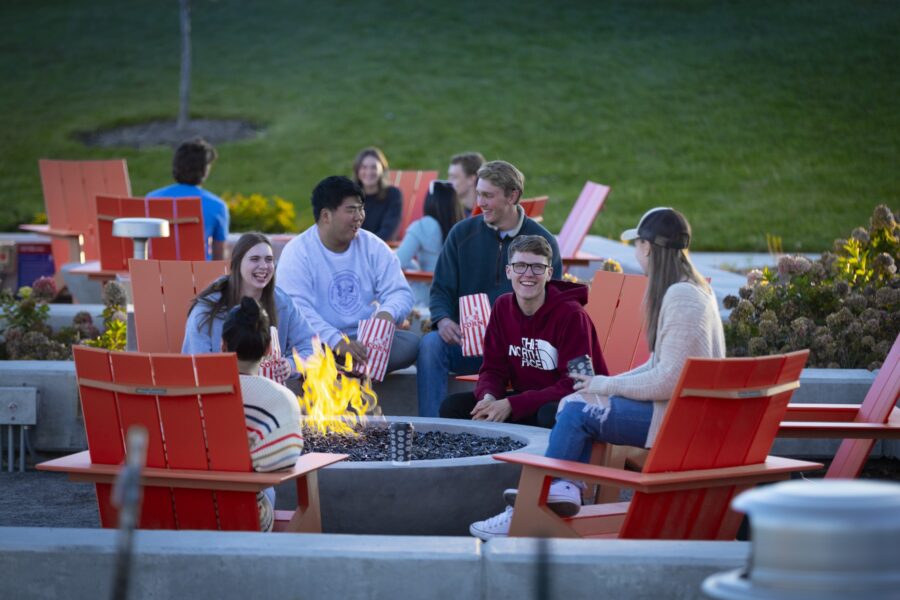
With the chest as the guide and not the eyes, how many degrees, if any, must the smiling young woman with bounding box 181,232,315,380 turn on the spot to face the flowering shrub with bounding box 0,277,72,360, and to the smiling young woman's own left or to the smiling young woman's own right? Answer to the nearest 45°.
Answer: approximately 180°

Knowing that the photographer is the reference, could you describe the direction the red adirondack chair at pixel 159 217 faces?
facing away from the viewer

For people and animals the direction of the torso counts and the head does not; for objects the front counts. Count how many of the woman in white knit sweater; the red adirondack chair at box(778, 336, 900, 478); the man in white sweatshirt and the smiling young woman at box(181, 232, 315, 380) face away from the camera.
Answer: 0

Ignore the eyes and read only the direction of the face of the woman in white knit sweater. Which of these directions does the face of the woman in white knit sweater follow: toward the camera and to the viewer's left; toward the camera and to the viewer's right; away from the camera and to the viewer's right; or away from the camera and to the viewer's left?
away from the camera and to the viewer's left

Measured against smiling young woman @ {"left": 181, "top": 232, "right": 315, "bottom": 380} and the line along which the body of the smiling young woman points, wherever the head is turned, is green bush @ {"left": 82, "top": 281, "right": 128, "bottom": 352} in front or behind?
behind

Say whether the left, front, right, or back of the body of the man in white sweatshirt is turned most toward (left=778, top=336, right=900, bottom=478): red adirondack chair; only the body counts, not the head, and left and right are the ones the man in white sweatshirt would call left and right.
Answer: front

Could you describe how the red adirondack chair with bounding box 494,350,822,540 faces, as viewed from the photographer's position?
facing away from the viewer and to the left of the viewer

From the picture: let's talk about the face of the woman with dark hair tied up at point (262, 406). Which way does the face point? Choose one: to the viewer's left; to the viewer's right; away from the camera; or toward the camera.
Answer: away from the camera

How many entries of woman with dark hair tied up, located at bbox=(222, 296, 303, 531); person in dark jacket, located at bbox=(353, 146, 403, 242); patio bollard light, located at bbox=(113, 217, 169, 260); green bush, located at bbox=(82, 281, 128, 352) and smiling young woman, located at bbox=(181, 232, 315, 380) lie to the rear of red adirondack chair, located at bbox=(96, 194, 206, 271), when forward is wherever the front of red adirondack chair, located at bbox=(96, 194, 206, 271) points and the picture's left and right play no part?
4

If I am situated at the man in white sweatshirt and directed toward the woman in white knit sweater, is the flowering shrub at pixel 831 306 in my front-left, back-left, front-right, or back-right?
front-left

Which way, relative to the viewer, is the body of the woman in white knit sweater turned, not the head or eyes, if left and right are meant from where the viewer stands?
facing to the left of the viewer

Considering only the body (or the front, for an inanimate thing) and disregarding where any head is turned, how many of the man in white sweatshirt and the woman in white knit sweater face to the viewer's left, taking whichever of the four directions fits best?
1

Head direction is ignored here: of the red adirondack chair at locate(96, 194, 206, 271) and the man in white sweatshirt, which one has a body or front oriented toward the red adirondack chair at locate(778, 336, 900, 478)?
the man in white sweatshirt

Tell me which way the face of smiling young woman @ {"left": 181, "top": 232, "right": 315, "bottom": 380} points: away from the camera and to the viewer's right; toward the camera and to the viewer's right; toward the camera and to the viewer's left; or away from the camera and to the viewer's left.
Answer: toward the camera and to the viewer's right
